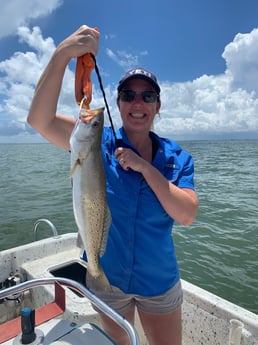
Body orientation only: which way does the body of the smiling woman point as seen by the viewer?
toward the camera

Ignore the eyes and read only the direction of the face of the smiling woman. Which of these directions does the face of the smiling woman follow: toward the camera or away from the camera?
toward the camera
